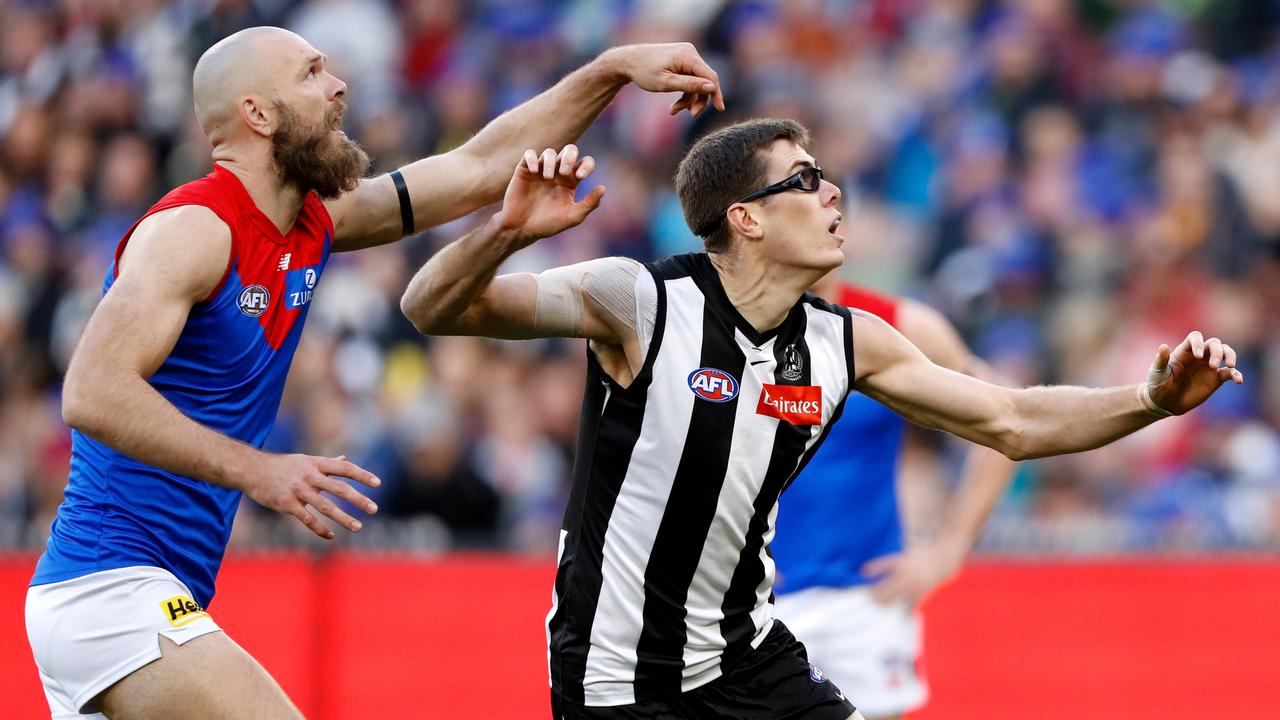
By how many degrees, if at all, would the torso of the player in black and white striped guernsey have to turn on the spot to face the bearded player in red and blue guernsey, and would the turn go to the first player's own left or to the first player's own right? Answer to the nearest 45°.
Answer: approximately 135° to the first player's own right

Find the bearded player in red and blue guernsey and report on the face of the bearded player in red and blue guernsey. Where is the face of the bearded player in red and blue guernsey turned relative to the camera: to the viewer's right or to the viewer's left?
to the viewer's right

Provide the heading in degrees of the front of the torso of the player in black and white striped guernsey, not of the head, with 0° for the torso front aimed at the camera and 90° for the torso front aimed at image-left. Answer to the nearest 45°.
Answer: approximately 315°

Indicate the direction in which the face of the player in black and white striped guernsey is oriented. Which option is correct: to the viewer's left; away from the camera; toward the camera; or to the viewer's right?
to the viewer's right
